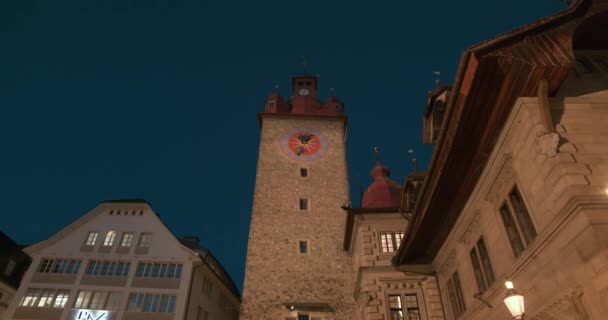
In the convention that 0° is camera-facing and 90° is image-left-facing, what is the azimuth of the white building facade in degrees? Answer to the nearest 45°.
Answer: approximately 0°

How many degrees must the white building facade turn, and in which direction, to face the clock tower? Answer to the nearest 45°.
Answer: approximately 90° to its left
